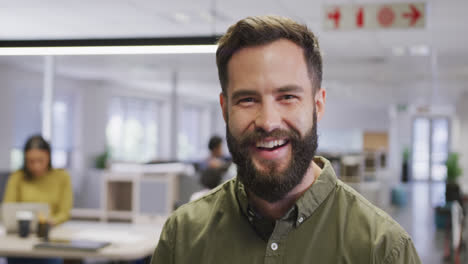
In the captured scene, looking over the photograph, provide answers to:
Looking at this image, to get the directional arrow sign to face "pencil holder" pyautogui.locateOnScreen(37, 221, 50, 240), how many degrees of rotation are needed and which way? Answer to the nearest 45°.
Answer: approximately 45° to its right

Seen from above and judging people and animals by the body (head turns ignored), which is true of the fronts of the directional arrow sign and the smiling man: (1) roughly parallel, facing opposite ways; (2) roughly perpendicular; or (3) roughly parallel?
roughly parallel

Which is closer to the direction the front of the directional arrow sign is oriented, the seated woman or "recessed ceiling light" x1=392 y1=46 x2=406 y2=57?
the seated woman

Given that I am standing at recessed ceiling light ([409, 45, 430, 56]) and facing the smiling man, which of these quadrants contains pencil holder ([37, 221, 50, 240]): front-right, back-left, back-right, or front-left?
front-right

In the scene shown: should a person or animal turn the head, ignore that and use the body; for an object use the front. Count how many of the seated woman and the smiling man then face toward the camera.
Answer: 2

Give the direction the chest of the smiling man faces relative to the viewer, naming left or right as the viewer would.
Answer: facing the viewer

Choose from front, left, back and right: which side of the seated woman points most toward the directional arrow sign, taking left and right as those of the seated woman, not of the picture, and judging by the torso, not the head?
left

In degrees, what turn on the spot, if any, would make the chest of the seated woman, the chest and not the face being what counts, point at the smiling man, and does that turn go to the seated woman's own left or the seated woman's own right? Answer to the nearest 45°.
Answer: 0° — they already face them

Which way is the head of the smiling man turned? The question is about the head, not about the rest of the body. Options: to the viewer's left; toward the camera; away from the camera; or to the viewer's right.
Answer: toward the camera

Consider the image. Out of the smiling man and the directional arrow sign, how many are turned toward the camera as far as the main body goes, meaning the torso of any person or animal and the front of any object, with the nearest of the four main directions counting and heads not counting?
2

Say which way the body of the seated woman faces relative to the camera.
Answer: toward the camera

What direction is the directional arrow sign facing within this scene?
toward the camera

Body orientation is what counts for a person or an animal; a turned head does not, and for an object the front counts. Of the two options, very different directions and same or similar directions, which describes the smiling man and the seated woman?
same or similar directions

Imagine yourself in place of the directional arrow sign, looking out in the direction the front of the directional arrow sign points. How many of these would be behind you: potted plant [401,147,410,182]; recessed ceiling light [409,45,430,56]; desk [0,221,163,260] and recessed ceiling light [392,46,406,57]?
3

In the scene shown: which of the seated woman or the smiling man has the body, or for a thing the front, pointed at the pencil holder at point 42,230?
the seated woman

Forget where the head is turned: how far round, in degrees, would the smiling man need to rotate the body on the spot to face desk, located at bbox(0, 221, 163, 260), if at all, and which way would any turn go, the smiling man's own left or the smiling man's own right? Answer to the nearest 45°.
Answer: approximately 135° to the smiling man's own right
